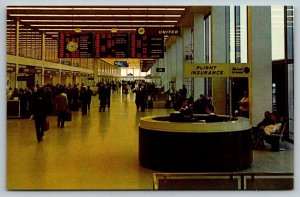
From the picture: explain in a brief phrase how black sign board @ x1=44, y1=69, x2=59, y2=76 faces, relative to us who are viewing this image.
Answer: facing the viewer

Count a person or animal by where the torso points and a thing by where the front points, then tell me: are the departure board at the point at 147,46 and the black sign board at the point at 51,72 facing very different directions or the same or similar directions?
same or similar directions

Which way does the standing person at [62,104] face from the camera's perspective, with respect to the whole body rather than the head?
away from the camera

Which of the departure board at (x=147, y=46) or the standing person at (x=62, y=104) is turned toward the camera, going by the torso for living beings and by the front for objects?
the departure board

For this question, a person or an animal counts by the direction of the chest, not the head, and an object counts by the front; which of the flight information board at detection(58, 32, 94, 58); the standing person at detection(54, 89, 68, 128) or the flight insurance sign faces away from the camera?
the standing person

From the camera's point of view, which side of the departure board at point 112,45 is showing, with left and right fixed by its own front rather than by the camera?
front

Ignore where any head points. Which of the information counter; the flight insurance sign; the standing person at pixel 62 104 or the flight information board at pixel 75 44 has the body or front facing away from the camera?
the standing person

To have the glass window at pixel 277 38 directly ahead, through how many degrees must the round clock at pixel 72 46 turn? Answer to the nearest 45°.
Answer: approximately 45° to its left

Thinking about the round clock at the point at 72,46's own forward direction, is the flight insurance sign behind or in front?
in front

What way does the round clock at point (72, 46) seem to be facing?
toward the camera

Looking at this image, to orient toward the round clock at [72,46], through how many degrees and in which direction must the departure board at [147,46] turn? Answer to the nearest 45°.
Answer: approximately 90° to its right

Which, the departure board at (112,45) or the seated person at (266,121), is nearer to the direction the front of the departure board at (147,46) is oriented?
the seated person

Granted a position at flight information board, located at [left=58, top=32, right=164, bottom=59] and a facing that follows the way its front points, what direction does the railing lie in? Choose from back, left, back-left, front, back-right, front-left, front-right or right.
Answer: front

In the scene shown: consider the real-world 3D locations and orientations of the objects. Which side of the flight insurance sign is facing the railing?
front
